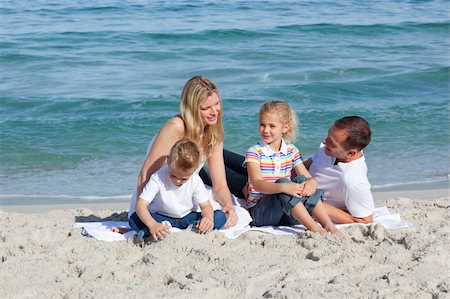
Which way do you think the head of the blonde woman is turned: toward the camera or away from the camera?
toward the camera

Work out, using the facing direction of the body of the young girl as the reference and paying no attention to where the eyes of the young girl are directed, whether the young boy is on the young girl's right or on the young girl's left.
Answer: on the young girl's right

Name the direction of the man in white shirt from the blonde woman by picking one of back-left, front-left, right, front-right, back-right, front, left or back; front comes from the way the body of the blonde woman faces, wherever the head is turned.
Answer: front-left

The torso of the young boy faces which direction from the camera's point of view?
toward the camera

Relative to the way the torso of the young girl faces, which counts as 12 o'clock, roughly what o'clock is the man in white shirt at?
The man in white shirt is roughly at 10 o'clock from the young girl.

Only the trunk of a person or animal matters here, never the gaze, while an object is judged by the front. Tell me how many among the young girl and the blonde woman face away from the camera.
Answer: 0

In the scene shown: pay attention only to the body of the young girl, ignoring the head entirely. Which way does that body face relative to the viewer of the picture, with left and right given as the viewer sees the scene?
facing the viewer and to the right of the viewer

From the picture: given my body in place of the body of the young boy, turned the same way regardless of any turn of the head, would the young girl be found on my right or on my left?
on my left

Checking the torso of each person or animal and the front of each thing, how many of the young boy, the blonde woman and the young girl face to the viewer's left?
0

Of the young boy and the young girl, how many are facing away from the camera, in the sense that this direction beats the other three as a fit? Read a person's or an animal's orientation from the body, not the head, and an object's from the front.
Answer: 0

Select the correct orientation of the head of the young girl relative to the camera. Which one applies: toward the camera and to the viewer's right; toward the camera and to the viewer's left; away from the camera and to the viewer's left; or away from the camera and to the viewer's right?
toward the camera and to the viewer's left

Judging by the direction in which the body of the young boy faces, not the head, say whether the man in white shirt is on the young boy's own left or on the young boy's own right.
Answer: on the young boy's own left

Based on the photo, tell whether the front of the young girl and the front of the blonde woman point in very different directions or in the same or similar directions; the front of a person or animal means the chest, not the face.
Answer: same or similar directions
